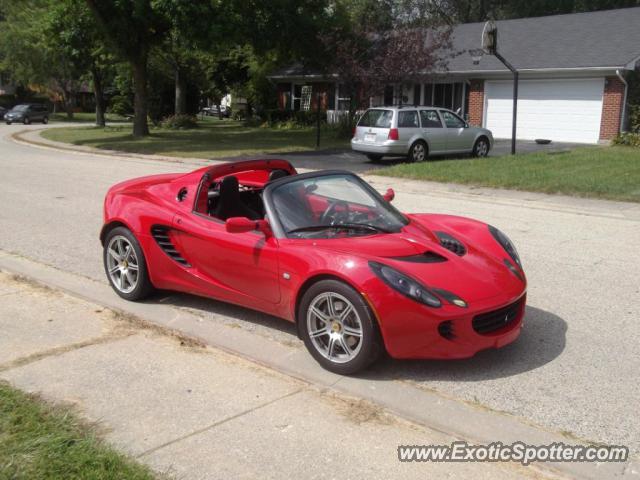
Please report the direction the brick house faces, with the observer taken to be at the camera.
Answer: facing the viewer and to the left of the viewer

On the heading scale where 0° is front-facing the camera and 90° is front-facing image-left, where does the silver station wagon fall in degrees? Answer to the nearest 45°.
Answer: approximately 225°

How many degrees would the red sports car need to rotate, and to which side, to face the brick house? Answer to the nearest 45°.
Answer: approximately 135° to its left

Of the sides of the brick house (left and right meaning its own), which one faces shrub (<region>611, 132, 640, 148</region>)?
left

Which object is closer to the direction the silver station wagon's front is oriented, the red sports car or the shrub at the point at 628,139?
the shrub

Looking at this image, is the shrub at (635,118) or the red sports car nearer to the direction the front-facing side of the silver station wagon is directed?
the shrub

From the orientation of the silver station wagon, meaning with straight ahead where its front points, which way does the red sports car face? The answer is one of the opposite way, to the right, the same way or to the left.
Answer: to the right

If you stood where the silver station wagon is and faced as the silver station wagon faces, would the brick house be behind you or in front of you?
in front

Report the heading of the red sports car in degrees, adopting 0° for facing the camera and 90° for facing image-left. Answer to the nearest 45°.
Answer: approximately 315°

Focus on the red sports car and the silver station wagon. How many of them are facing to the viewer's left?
0

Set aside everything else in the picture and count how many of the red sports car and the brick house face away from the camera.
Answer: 0

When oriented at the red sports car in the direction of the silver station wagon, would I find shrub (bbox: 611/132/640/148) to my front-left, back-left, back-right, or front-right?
front-right

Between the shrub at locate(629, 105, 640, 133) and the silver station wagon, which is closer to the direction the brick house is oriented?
the silver station wagon

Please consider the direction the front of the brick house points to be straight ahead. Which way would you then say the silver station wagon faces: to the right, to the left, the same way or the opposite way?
the opposite way

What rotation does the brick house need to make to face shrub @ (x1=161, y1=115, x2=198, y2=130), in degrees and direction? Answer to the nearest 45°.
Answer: approximately 90° to its right

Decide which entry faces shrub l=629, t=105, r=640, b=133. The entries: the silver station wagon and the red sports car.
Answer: the silver station wagon

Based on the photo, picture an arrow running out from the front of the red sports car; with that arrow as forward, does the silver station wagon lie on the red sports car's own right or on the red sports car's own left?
on the red sports car's own left
